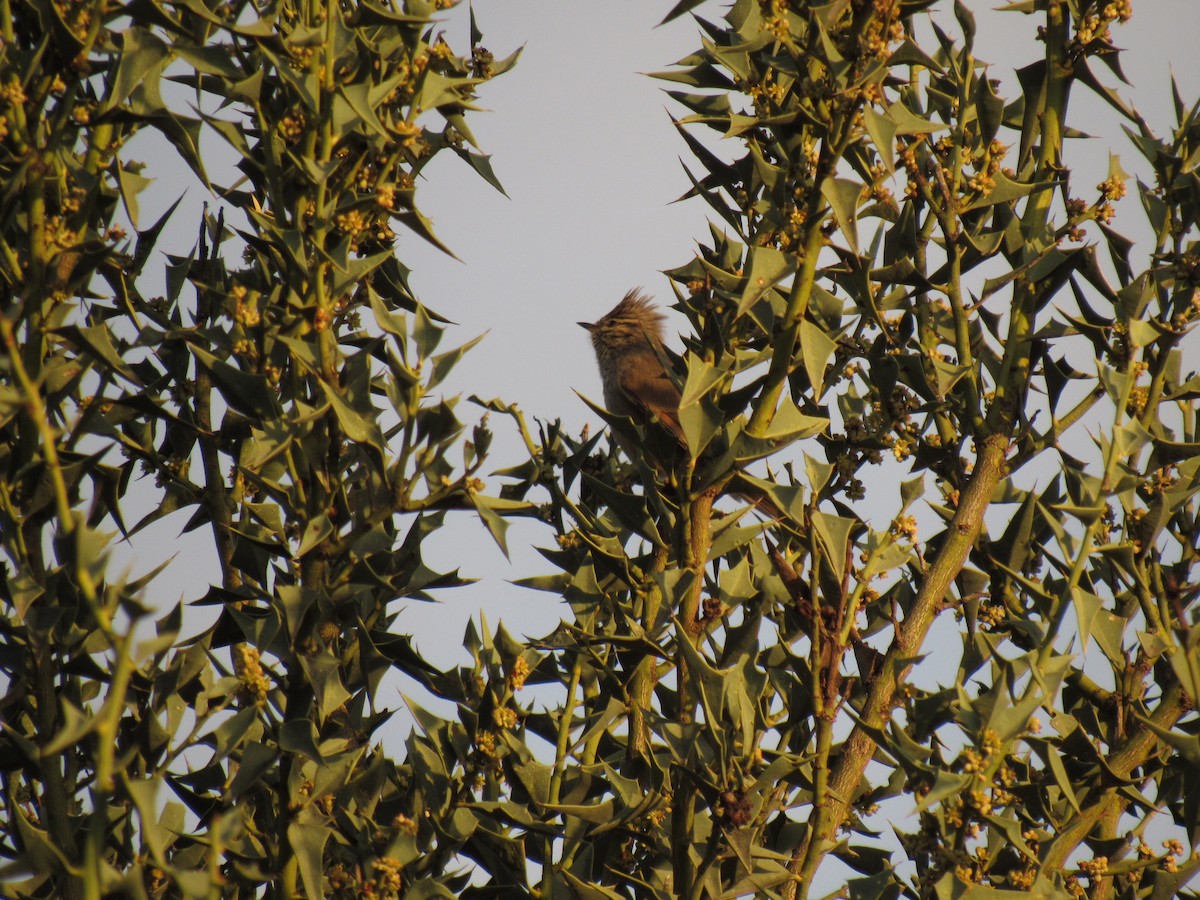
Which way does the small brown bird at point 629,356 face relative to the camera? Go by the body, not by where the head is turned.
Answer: to the viewer's left
